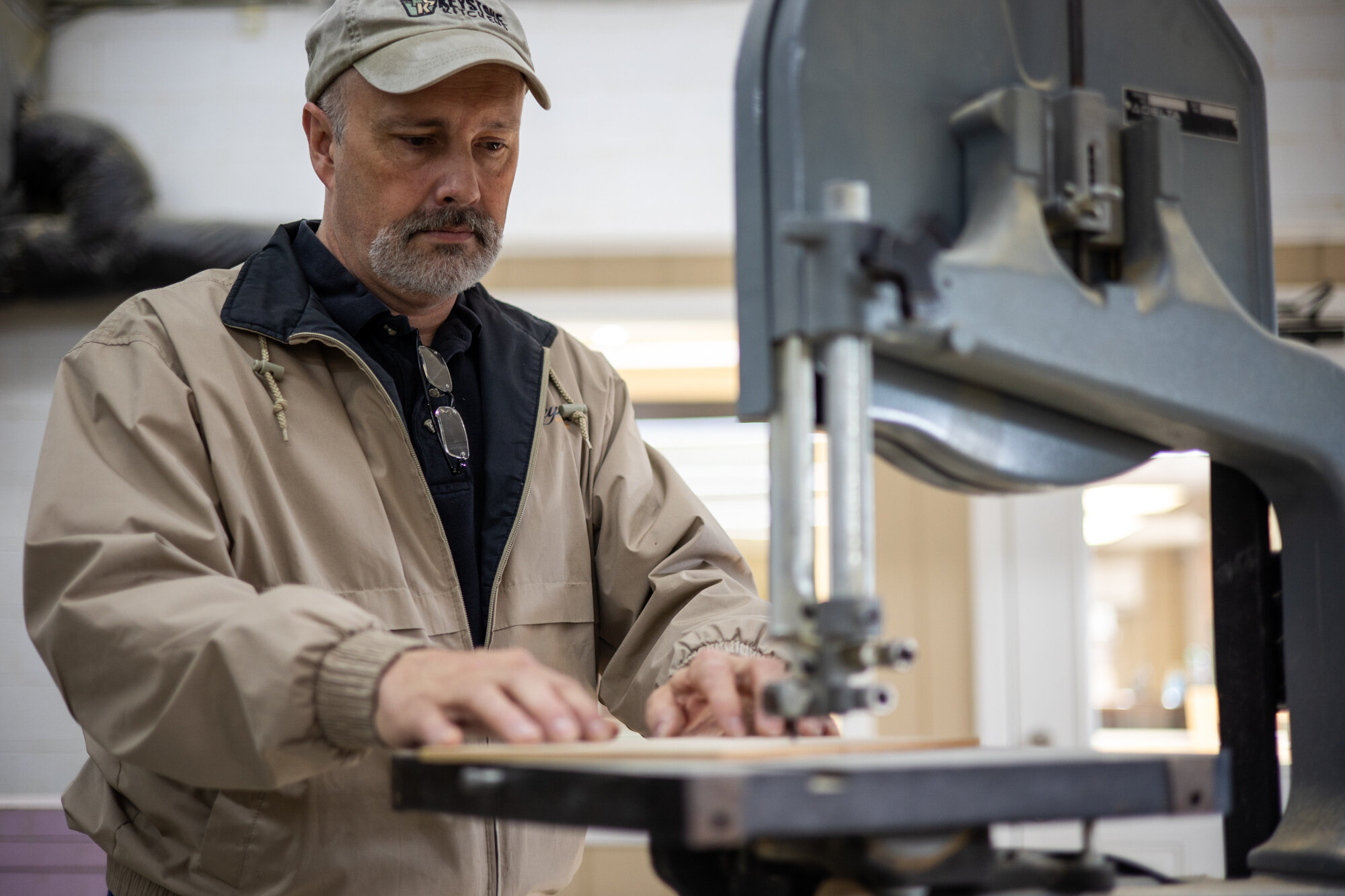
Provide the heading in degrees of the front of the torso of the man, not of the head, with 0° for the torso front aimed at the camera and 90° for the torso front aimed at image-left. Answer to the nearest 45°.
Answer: approximately 315°

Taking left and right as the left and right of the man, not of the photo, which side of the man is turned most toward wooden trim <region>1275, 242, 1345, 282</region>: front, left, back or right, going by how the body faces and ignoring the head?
left

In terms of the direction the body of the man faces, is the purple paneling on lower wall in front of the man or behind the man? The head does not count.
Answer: behind

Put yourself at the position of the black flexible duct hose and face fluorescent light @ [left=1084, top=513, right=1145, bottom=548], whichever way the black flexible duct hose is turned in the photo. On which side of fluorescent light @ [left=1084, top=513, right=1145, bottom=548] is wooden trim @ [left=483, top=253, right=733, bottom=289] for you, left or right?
right

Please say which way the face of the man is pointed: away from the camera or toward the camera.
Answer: toward the camera

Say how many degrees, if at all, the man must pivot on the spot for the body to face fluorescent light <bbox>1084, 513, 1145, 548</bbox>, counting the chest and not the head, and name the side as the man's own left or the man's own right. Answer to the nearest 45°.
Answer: approximately 90° to the man's own left

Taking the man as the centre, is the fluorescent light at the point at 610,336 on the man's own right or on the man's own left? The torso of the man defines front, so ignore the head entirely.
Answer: on the man's own left

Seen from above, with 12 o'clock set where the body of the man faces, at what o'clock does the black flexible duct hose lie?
The black flexible duct hose is roughly at 7 o'clock from the man.

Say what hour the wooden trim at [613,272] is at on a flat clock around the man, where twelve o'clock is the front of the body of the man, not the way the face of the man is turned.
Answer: The wooden trim is roughly at 8 o'clock from the man.

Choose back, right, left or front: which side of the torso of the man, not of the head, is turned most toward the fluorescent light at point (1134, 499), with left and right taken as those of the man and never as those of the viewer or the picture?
left
